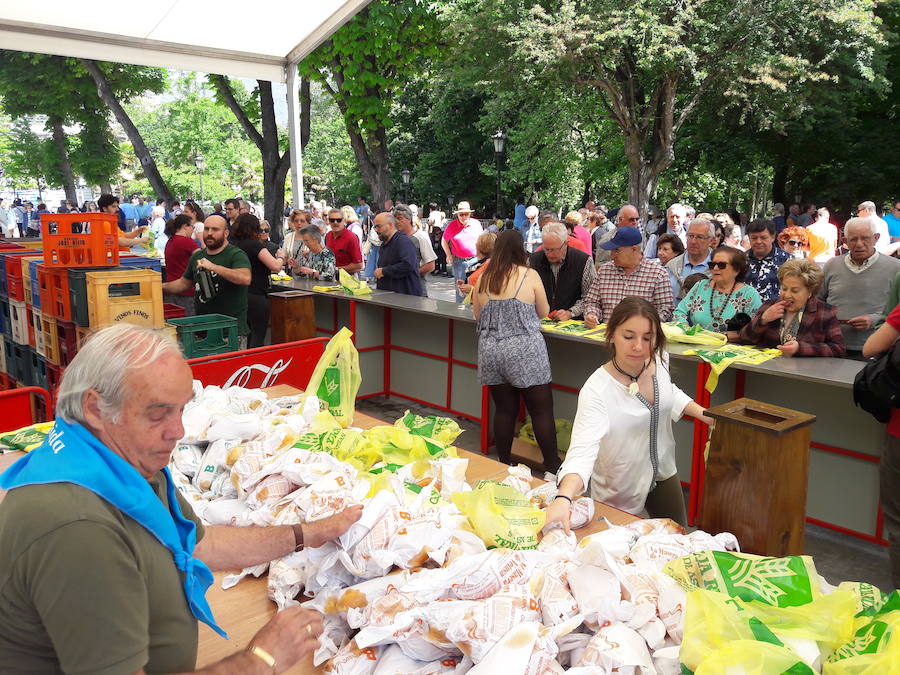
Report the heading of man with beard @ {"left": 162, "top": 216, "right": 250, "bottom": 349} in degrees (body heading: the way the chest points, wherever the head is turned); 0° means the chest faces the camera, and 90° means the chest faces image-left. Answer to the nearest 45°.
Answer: approximately 45°

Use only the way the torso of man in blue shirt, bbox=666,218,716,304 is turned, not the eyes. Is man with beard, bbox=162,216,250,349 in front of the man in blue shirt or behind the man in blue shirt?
in front

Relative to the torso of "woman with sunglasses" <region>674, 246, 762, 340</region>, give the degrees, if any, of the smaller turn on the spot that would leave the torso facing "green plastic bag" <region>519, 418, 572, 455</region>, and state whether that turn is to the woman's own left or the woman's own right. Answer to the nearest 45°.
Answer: approximately 45° to the woman's own right

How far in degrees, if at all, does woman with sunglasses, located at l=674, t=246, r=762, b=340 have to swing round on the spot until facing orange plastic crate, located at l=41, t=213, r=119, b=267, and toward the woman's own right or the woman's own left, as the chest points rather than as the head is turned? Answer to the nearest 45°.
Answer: approximately 45° to the woman's own right

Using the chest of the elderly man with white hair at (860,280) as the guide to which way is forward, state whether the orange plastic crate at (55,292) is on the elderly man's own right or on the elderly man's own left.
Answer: on the elderly man's own right

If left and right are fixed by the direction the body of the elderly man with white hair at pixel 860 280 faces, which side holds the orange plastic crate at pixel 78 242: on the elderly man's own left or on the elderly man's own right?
on the elderly man's own right

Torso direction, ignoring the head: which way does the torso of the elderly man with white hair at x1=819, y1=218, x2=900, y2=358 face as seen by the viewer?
toward the camera

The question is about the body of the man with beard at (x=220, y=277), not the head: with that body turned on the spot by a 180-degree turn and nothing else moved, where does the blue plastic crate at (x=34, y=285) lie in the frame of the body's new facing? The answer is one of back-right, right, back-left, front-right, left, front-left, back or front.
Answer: back-left

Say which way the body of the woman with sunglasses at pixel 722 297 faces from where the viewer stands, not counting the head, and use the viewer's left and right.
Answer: facing the viewer and to the left of the viewer

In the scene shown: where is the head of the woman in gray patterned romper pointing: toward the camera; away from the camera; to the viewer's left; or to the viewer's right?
away from the camera

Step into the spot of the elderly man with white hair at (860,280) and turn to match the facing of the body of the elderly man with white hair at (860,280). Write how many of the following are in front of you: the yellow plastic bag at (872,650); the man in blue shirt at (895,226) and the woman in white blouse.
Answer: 2

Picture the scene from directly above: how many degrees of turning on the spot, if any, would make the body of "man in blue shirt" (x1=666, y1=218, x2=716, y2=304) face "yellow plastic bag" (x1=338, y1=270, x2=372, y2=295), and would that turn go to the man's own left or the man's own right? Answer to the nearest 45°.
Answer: approximately 45° to the man's own right

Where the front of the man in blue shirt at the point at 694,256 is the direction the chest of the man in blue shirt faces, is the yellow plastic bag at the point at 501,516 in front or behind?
in front

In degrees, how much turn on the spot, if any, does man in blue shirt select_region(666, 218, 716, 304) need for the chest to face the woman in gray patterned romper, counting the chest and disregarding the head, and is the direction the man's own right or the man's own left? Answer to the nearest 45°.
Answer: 0° — they already face them
